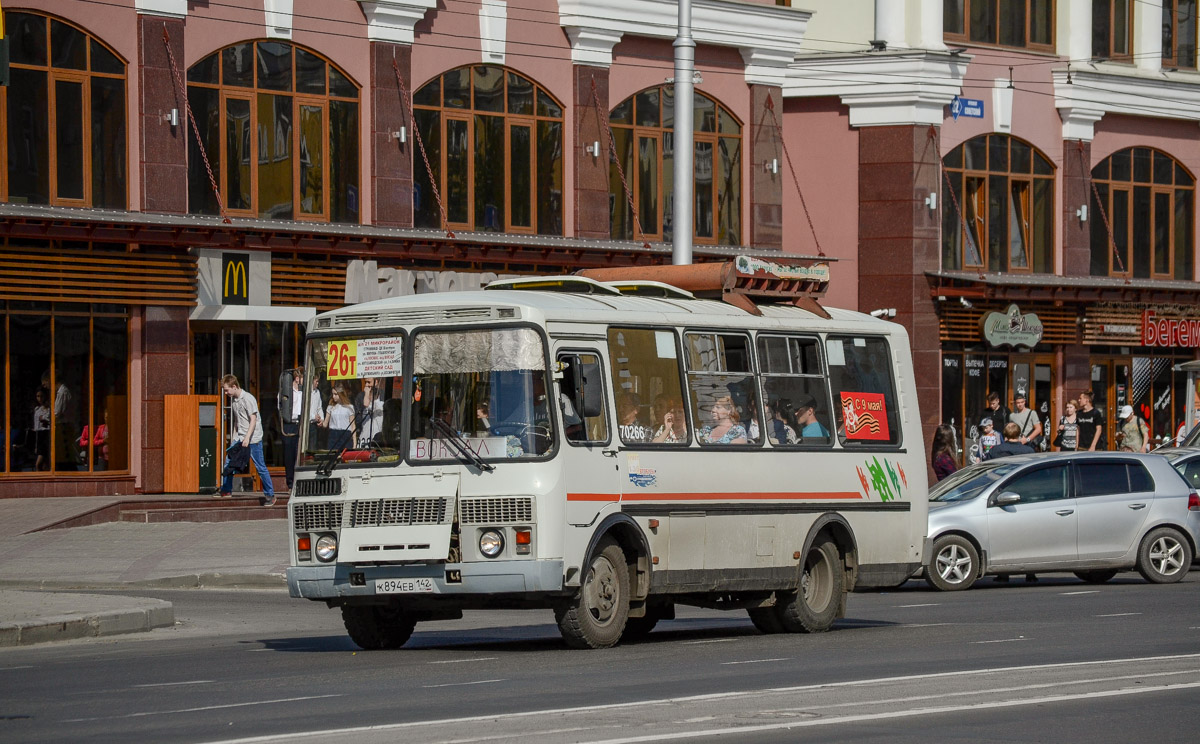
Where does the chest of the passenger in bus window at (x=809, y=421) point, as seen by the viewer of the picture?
to the viewer's left

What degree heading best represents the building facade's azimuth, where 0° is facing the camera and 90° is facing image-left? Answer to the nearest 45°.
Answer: approximately 315°

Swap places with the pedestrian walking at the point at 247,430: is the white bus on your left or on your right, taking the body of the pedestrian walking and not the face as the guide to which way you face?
on your left

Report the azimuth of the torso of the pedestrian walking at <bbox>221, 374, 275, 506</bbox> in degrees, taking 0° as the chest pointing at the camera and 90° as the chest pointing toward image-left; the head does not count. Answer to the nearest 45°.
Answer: approximately 90°

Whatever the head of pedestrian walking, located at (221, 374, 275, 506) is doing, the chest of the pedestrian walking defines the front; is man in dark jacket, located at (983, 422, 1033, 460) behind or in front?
behind

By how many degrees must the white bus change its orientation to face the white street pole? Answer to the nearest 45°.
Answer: approximately 135° to its right

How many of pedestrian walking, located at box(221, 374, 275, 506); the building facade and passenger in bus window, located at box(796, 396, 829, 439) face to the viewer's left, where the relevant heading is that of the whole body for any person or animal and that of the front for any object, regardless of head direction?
2

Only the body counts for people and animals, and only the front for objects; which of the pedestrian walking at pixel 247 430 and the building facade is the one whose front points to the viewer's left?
the pedestrian walking

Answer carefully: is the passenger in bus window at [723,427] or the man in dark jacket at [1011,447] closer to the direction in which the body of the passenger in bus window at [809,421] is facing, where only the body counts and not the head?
the passenger in bus window

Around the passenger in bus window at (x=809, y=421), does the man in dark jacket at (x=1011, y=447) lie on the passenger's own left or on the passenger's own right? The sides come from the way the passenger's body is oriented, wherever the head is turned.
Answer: on the passenger's own right

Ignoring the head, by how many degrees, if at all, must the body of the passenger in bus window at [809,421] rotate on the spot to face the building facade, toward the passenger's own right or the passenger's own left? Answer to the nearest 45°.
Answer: approximately 90° to the passenger's own right

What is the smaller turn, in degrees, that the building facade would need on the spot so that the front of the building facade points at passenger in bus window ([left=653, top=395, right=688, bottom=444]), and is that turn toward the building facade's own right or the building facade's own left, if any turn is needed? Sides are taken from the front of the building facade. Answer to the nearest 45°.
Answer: approximately 45° to the building facade's own right

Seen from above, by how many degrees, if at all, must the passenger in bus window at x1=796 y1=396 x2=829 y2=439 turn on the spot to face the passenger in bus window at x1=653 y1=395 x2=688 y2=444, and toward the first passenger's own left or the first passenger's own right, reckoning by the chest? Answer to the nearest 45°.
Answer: approximately 45° to the first passenger's own left

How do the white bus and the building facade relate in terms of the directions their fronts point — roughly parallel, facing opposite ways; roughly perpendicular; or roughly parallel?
roughly perpendicular
